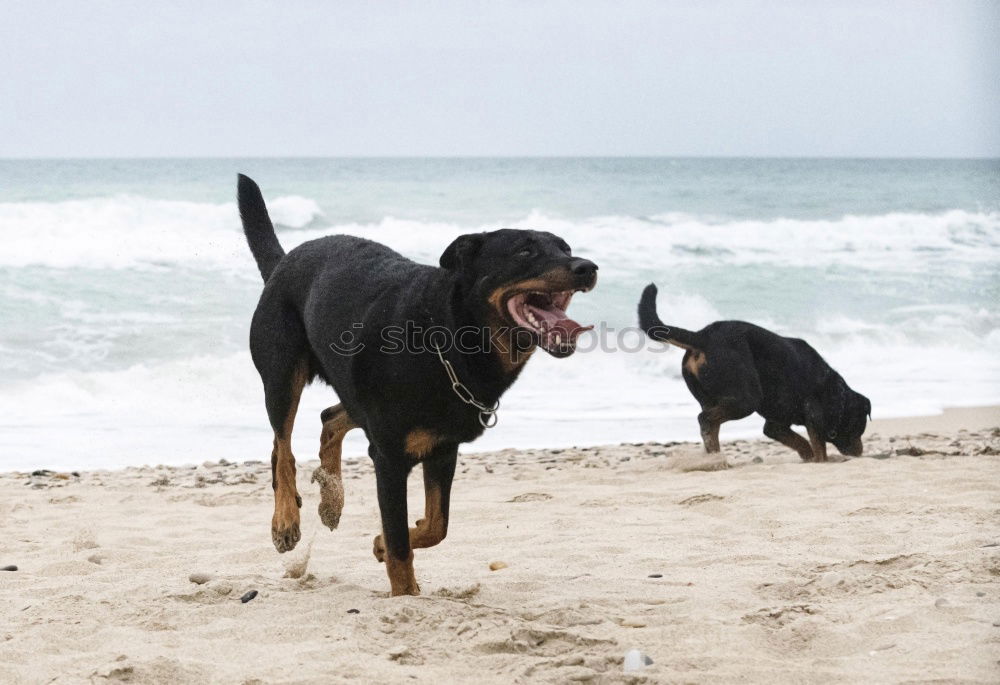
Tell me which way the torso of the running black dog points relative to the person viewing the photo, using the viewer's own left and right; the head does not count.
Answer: facing the viewer and to the right of the viewer

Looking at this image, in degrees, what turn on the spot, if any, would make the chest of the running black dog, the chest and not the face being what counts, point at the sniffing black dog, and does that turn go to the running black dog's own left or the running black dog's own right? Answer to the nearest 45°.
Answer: approximately 90° to the running black dog's own left
